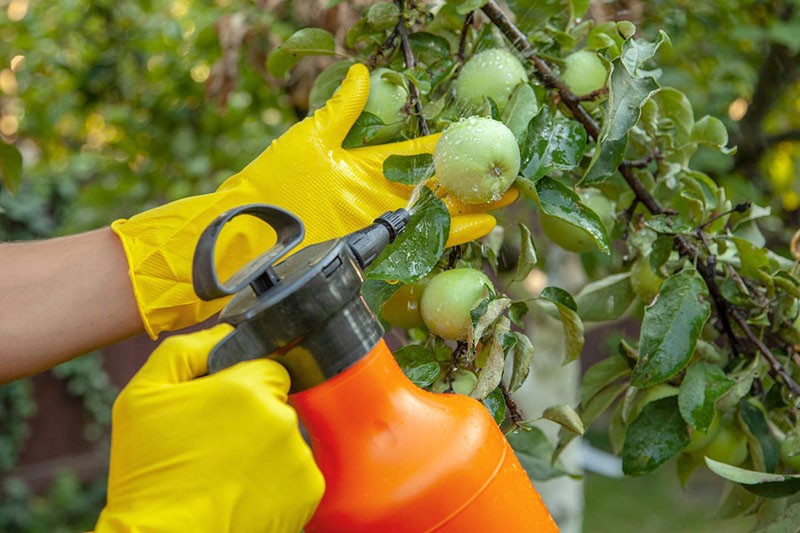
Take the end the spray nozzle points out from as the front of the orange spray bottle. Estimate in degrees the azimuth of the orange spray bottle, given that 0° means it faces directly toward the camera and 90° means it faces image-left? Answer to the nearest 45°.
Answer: approximately 270°
